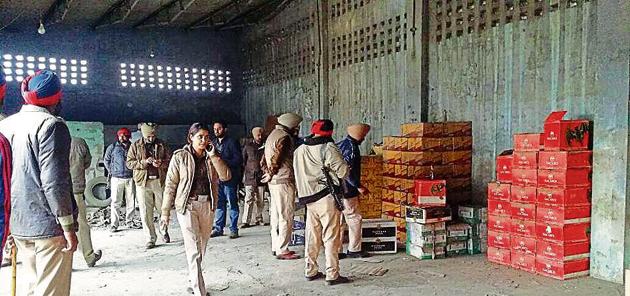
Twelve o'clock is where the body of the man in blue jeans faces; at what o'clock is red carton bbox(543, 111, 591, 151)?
The red carton is roughly at 9 o'clock from the man in blue jeans.

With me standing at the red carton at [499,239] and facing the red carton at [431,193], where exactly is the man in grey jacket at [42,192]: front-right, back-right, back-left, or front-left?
front-left

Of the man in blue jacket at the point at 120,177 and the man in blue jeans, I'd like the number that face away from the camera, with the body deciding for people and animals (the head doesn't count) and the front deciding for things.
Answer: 0

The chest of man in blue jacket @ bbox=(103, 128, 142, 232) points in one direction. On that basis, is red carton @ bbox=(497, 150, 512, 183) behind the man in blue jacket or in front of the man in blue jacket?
in front

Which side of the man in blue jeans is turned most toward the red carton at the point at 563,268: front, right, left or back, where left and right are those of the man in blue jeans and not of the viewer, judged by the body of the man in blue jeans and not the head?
left

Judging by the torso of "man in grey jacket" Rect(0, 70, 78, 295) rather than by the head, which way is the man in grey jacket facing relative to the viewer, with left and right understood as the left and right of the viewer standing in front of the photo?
facing away from the viewer and to the right of the viewer

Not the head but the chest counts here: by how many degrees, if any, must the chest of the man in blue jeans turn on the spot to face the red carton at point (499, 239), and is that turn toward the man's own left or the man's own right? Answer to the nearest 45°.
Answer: approximately 90° to the man's own left

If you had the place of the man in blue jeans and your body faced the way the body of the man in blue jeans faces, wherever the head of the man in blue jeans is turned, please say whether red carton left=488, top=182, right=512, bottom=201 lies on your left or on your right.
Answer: on your left

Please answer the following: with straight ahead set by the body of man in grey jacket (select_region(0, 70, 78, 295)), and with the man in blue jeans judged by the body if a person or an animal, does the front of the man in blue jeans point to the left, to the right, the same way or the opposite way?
the opposite way

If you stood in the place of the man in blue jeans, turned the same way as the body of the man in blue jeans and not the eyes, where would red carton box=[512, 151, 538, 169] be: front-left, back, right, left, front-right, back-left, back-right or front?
left

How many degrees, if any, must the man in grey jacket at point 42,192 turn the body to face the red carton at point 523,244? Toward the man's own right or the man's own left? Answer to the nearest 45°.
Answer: approximately 45° to the man's own right

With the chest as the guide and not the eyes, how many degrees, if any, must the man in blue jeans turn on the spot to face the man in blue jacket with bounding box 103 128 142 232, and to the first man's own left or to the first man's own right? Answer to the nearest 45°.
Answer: approximately 45° to the first man's own right

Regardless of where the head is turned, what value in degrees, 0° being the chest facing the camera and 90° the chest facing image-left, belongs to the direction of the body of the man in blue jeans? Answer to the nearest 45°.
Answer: approximately 45°
